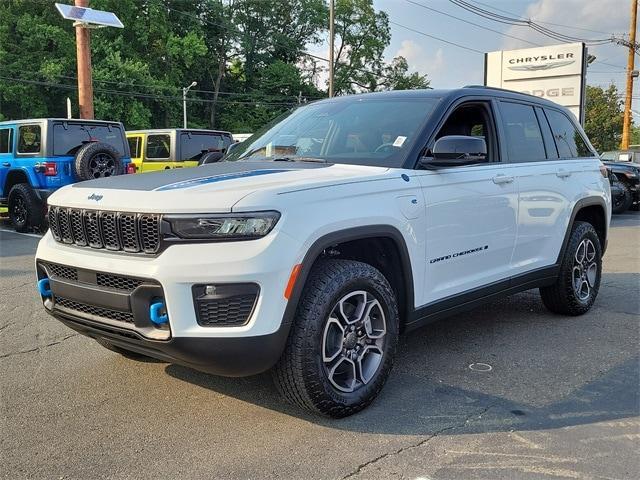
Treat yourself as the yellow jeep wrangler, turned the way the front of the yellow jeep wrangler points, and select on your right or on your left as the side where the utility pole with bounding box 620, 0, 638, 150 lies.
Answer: on your right

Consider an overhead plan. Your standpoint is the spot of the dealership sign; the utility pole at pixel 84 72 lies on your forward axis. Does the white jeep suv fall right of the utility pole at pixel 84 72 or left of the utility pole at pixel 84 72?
left

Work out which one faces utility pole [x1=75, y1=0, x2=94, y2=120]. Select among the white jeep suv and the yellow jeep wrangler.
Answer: the yellow jeep wrangler

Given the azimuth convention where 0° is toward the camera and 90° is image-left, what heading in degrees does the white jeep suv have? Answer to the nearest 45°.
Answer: approximately 45°

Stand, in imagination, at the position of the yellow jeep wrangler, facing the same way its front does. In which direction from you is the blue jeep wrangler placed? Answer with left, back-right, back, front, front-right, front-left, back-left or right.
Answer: left

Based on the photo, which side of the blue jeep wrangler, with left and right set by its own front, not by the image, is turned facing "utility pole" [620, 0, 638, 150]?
right

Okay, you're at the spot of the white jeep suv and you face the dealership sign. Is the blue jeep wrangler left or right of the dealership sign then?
left

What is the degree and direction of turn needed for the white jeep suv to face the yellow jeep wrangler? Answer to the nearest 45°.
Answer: approximately 135° to its right

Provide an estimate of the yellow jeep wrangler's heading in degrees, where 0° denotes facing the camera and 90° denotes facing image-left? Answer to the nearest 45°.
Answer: approximately 135°

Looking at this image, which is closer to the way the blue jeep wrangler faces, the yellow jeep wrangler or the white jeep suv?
the yellow jeep wrangler
